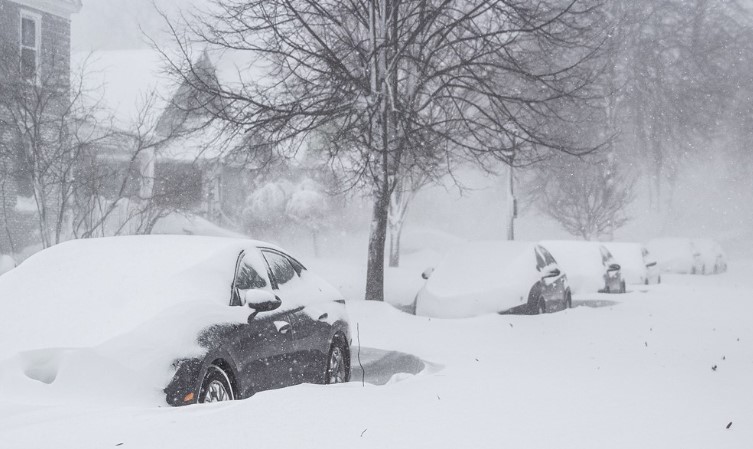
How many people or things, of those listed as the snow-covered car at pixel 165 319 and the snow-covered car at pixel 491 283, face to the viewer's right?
0

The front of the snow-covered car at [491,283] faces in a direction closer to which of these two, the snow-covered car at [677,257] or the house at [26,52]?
the house

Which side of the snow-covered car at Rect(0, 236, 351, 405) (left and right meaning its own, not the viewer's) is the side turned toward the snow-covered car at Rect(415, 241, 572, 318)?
back

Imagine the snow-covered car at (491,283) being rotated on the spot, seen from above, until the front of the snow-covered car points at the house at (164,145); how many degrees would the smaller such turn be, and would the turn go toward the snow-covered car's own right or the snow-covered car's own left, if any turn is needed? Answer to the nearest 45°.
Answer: approximately 90° to the snow-covered car's own right

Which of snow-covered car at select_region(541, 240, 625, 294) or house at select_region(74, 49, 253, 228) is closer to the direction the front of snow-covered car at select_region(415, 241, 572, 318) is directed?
the house

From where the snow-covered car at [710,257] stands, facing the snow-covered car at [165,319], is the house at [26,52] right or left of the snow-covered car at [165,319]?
right

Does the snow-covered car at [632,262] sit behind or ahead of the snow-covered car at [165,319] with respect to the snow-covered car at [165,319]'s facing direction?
behind
